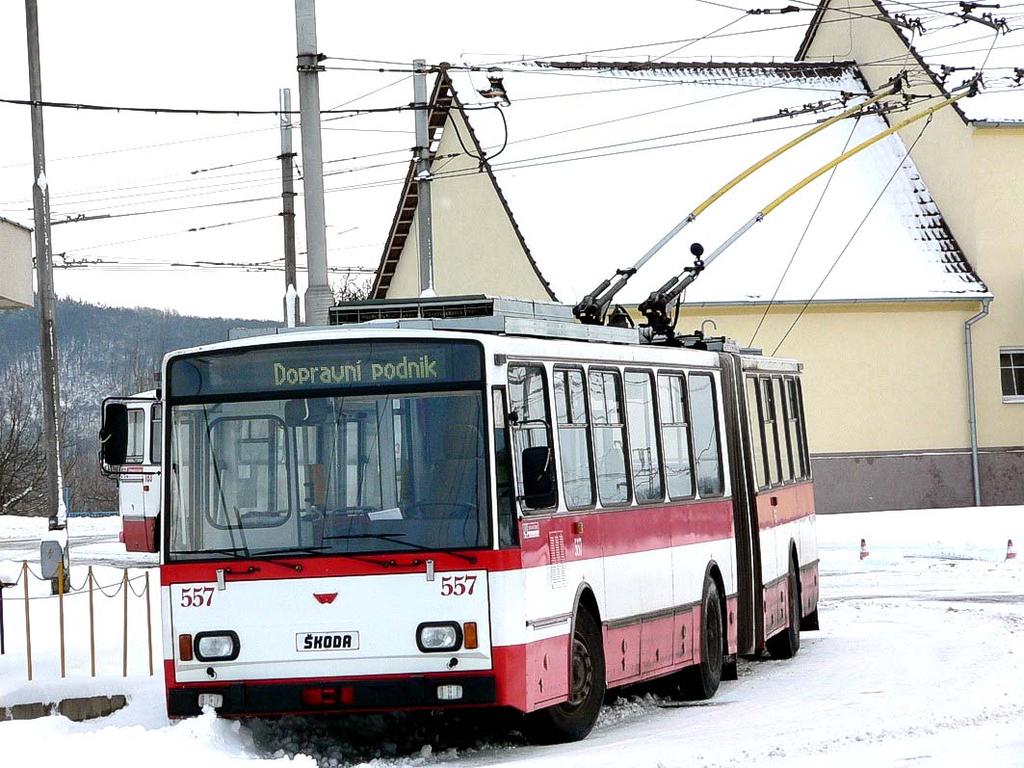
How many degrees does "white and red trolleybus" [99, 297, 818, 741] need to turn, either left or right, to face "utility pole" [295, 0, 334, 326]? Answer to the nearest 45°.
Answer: approximately 135° to its right

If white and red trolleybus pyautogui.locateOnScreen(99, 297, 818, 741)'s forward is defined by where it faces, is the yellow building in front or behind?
behind

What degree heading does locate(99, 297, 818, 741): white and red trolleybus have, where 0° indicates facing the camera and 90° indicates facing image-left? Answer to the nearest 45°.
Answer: approximately 45°

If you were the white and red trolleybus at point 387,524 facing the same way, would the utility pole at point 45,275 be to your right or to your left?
on your right

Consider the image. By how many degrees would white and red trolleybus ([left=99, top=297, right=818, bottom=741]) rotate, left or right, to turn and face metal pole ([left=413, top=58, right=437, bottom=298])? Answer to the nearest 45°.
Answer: approximately 135° to its right
